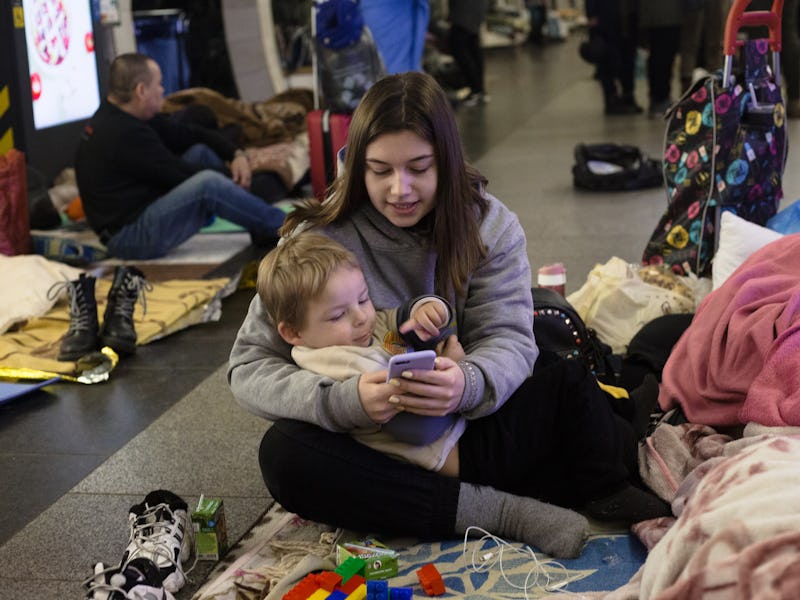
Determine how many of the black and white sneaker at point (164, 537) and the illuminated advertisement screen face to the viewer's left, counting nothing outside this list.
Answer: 0

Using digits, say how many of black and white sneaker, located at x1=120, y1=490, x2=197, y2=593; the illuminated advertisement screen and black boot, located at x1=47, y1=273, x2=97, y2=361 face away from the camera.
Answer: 0

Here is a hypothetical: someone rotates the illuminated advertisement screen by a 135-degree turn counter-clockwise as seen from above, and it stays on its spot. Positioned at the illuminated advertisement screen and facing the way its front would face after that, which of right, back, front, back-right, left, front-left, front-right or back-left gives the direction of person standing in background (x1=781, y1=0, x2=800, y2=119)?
right

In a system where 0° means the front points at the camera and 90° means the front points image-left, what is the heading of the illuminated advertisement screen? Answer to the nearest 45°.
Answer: approximately 315°

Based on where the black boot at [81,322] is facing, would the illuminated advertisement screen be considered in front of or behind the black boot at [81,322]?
behind

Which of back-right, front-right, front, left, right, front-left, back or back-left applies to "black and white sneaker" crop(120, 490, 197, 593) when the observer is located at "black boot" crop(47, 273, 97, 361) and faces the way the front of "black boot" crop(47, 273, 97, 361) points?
front-left

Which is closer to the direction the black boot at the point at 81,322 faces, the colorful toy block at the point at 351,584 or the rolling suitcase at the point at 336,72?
the colorful toy block

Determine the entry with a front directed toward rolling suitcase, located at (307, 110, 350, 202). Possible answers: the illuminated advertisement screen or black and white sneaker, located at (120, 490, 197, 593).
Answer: the illuminated advertisement screen

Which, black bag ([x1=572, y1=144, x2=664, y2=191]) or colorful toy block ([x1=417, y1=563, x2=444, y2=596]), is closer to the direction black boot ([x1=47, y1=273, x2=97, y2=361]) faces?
the colorful toy block

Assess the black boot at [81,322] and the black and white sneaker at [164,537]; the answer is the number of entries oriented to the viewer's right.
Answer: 0

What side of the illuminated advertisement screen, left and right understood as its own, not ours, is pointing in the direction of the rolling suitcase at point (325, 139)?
front

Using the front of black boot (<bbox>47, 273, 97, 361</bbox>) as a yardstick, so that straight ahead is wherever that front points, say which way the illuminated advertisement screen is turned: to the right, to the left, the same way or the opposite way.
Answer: to the left

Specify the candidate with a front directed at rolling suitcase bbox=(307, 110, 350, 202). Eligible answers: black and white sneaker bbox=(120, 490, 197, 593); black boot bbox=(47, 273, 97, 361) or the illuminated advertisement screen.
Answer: the illuminated advertisement screen

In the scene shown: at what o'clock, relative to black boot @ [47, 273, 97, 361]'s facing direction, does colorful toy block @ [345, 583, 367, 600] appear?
The colorful toy block is roughly at 10 o'clock from the black boot.

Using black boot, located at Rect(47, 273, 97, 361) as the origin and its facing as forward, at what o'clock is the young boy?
The young boy is roughly at 10 o'clock from the black boot.

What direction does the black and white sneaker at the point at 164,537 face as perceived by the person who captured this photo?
facing the viewer

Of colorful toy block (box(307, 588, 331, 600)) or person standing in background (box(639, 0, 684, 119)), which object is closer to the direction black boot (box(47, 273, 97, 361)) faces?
the colorful toy block

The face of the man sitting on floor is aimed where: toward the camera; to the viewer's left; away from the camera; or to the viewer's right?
to the viewer's right

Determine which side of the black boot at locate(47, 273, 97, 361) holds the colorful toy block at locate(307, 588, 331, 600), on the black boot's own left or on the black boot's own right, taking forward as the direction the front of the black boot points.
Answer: on the black boot's own left
